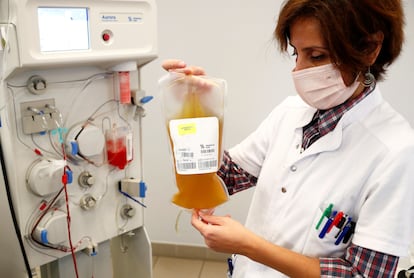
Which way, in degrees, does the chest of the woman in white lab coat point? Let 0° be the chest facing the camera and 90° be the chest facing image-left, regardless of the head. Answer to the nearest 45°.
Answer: approximately 45°
